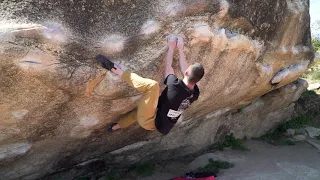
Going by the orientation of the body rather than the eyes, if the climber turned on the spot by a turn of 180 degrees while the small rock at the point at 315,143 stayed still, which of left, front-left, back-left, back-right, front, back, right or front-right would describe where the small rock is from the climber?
left

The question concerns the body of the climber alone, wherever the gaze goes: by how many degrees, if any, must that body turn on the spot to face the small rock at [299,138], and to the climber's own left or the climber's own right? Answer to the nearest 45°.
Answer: approximately 90° to the climber's own right

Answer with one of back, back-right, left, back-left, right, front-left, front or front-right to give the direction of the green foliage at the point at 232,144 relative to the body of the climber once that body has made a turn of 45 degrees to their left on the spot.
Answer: back-right

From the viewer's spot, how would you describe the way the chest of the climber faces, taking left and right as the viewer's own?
facing away from the viewer and to the left of the viewer

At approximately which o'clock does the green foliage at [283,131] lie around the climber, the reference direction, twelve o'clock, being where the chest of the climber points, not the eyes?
The green foliage is roughly at 3 o'clock from the climber.

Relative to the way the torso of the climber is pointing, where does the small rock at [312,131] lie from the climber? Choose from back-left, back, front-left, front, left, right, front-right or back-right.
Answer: right
